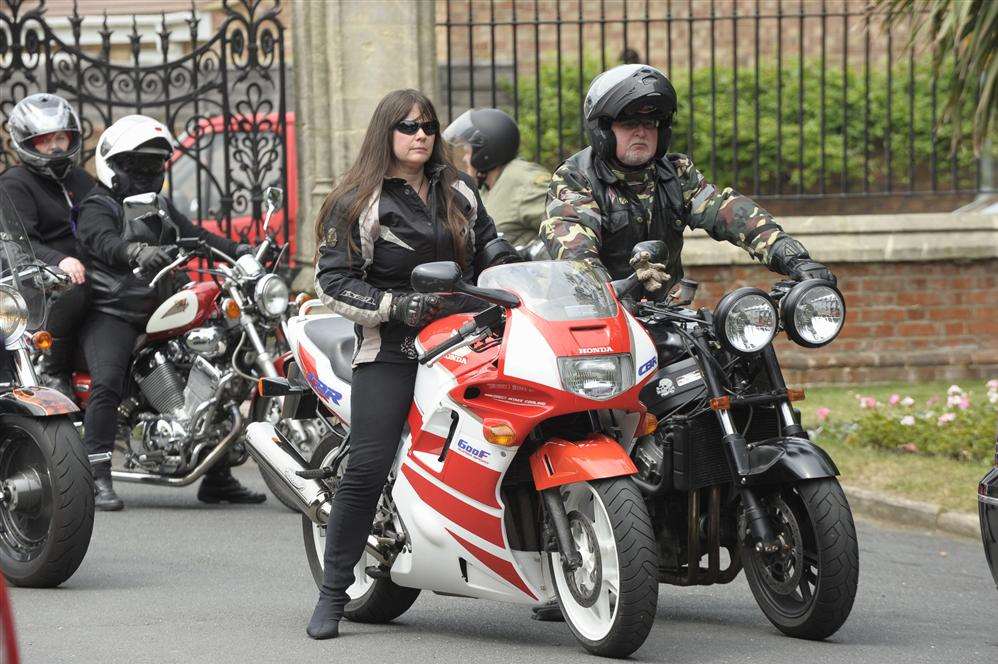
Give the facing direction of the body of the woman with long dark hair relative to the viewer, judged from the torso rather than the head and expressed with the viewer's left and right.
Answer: facing the viewer and to the right of the viewer

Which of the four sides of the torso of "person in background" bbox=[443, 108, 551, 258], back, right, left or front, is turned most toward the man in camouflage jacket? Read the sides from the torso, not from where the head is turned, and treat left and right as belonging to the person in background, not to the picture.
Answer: left

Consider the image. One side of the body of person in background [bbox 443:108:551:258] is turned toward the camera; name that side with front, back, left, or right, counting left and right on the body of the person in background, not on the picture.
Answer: left

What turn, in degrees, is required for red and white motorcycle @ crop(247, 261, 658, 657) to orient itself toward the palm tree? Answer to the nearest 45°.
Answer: approximately 90° to its left

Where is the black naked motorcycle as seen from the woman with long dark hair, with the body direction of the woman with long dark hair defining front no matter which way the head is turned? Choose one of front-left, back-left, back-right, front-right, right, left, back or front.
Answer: front-left
